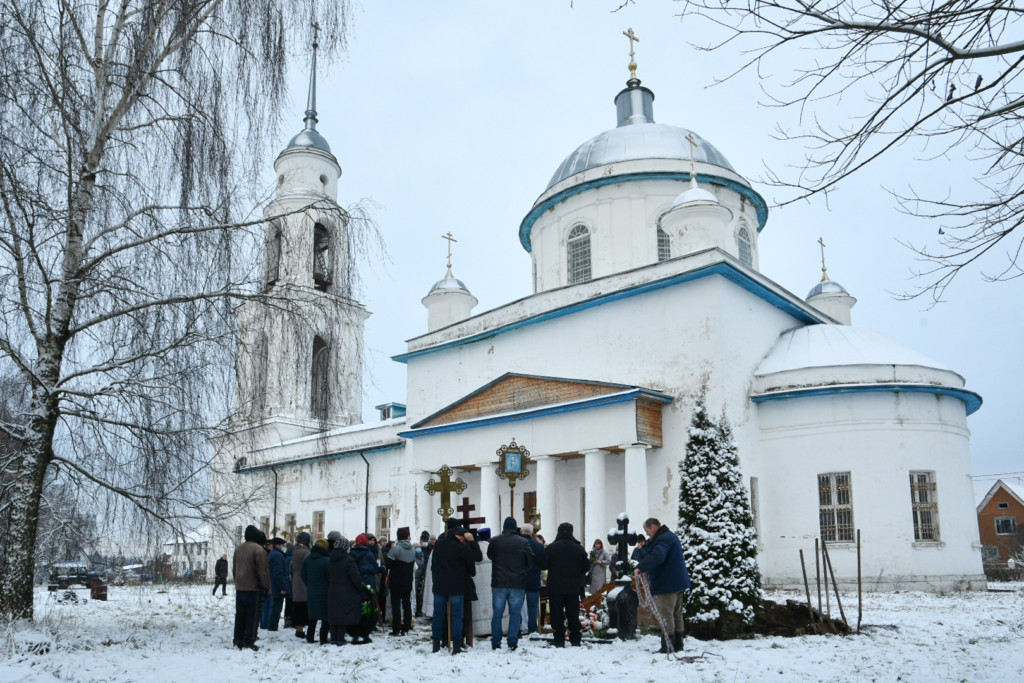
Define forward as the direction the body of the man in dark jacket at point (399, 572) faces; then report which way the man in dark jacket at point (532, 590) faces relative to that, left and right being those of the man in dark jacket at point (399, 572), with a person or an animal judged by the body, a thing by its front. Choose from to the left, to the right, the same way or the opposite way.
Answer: the same way

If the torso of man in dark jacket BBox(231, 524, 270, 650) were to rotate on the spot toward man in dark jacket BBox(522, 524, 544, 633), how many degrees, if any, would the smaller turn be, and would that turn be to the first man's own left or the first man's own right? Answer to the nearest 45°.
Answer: approximately 45° to the first man's own right

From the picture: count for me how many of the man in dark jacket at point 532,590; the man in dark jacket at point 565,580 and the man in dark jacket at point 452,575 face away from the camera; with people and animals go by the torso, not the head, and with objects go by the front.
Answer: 3

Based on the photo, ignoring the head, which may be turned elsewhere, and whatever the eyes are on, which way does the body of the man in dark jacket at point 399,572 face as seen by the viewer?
away from the camera

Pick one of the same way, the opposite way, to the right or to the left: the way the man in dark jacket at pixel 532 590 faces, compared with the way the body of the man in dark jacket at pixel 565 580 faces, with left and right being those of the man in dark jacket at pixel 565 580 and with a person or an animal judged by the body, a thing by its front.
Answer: the same way

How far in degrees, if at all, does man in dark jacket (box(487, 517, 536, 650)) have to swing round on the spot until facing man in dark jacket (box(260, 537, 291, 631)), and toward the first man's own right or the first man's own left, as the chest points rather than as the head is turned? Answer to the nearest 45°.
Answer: approximately 45° to the first man's own left

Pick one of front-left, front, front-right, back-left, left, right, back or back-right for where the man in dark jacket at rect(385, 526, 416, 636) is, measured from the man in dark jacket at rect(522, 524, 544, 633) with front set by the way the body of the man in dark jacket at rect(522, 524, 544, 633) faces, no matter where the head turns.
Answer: left

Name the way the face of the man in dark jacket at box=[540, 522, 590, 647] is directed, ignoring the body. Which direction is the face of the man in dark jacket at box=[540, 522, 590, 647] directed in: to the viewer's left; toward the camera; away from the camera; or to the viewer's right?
away from the camera

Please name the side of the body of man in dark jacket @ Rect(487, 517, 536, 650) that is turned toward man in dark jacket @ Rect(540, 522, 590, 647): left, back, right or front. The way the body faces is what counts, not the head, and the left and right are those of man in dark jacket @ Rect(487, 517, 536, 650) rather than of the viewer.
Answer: right

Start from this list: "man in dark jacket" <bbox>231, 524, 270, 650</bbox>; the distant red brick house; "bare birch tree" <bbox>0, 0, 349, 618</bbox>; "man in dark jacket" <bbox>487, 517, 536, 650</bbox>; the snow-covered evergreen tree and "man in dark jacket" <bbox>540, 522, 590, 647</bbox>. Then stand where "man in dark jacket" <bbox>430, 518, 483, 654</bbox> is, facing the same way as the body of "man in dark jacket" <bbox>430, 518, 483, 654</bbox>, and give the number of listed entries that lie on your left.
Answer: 2

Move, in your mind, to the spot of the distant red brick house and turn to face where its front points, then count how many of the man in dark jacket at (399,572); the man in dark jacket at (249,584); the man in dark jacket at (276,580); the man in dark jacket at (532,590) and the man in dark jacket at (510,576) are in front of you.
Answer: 5

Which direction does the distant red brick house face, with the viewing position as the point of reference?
facing the viewer

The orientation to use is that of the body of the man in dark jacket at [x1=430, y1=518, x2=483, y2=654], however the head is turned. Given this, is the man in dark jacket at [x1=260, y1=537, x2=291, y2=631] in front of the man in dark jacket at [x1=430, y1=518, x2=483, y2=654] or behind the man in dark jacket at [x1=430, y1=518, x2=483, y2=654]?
in front

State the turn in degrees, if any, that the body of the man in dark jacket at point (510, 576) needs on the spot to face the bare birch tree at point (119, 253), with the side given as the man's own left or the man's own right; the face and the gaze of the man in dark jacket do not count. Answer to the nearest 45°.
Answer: approximately 90° to the man's own left

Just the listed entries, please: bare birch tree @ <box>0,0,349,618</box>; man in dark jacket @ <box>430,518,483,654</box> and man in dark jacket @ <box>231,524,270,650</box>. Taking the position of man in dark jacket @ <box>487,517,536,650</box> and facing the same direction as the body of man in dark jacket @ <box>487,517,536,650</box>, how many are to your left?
3

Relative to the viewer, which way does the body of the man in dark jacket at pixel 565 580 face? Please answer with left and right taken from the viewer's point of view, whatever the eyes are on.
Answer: facing away from the viewer

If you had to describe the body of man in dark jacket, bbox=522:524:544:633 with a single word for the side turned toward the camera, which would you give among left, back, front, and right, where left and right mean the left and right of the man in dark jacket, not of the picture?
back

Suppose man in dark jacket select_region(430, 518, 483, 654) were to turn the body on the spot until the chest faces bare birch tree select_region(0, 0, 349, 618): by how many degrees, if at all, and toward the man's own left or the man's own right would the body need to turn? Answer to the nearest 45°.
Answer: approximately 90° to the man's own left
